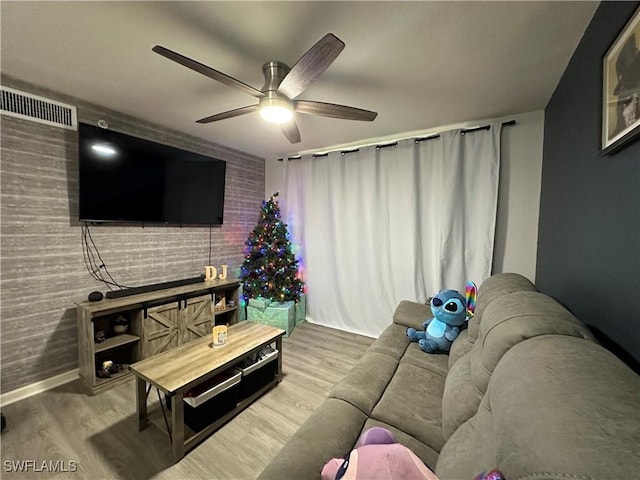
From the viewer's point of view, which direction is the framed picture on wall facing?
to the viewer's left

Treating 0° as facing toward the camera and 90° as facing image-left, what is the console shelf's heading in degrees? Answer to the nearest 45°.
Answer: approximately 315°

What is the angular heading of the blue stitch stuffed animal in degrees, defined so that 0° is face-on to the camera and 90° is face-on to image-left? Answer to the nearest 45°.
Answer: approximately 45°

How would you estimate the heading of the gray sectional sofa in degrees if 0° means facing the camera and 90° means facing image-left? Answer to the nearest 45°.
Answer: approximately 90°

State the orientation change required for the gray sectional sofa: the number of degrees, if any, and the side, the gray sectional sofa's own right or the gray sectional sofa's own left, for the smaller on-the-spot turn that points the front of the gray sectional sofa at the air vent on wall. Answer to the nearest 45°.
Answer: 0° — it already faces it
